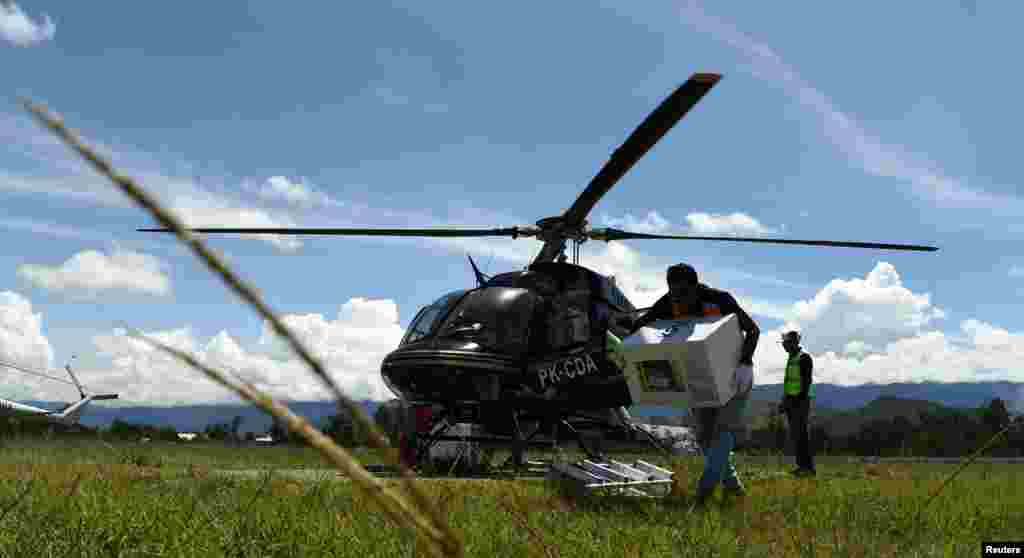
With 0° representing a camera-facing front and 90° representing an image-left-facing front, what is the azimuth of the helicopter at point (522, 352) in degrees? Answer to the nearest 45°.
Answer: approximately 45°

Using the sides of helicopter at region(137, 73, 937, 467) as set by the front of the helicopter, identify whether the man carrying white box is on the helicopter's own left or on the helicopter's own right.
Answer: on the helicopter's own left

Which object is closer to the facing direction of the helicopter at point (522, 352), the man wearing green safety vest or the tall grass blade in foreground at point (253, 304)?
the tall grass blade in foreground

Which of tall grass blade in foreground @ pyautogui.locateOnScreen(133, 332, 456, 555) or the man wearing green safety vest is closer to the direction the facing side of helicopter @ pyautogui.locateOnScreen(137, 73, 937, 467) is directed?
the tall grass blade in foreground

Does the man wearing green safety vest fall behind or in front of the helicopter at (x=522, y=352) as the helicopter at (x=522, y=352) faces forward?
behind
